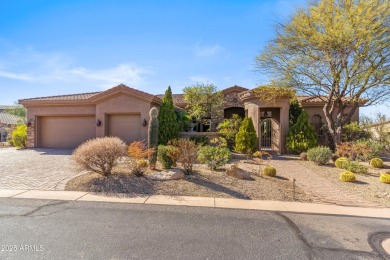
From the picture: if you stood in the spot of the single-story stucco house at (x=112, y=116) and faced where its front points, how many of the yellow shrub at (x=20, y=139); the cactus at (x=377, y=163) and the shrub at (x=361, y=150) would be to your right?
1

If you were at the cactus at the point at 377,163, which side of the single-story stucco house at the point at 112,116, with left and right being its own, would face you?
left

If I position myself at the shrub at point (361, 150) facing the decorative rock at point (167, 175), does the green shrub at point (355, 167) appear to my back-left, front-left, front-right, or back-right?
front-left

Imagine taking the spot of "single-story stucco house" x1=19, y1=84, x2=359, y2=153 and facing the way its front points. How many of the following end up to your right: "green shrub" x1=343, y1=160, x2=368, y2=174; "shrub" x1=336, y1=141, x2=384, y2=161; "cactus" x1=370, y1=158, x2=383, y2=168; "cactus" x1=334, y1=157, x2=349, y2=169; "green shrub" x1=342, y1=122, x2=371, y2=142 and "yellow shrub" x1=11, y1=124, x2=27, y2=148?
1

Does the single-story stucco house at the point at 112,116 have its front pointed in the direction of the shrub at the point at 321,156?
no

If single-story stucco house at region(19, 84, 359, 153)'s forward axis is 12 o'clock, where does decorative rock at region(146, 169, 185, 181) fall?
The decorative rock is roughly at 11 o'clock from the single-story stucco house.

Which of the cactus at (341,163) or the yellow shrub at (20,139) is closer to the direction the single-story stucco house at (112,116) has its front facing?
the cactus

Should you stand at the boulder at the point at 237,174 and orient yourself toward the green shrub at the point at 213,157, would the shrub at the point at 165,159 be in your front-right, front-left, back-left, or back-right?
front-left

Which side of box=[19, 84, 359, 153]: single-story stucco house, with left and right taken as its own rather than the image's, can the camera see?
front

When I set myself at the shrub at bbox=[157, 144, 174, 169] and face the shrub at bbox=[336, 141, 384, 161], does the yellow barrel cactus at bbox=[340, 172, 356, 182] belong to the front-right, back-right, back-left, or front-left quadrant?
front-right

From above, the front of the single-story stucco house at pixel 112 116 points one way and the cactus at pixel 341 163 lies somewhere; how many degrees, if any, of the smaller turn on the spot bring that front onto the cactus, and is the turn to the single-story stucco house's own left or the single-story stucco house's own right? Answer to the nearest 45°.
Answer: approximately 45° to the single-story stucco house's own left

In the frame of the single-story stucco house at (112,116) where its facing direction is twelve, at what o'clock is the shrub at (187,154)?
The shrub is roughly at 11 o'clock from the single-story stucco house.

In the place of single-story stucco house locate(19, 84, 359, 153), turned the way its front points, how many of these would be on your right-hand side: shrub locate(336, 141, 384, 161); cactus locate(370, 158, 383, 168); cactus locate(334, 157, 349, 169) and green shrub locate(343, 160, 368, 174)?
0

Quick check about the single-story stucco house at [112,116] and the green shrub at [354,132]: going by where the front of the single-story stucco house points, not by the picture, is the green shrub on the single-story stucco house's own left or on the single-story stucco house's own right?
on the single-story stucco house's own left

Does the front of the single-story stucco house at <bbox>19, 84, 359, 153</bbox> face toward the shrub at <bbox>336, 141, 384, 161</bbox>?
no

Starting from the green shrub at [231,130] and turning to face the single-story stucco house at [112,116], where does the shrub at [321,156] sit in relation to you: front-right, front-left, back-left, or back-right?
back-left

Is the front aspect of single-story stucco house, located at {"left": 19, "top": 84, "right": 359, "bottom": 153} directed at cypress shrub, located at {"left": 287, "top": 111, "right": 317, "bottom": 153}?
no

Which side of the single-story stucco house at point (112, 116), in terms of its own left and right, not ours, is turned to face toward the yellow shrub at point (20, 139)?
right
